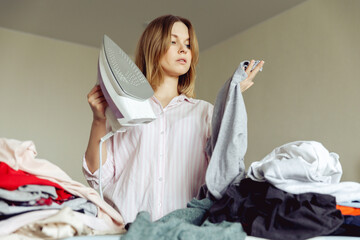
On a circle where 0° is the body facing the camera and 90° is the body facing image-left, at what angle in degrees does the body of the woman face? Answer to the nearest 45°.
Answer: approximately 0°

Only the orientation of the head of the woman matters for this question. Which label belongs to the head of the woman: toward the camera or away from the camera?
toward the camera
